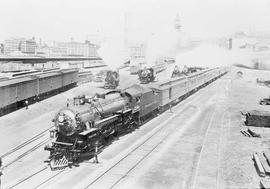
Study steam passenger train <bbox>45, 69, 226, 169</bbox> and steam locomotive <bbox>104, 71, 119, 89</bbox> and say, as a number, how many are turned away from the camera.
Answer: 0

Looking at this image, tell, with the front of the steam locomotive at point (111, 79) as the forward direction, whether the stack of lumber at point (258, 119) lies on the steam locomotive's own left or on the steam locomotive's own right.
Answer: on the steam locomotive's own left

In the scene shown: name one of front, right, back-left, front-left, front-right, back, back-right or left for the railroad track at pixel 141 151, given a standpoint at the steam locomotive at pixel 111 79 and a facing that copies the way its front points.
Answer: front-left

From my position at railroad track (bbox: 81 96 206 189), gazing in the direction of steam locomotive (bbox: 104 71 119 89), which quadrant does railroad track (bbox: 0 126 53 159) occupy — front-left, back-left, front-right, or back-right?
front-left

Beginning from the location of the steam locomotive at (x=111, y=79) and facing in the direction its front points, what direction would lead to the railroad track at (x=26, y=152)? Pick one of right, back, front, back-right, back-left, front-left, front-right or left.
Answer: front-left

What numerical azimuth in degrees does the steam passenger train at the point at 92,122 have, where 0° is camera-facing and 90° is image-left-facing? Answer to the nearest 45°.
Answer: approximately 45°

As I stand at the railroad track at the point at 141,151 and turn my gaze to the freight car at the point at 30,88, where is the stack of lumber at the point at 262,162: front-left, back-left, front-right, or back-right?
back-right

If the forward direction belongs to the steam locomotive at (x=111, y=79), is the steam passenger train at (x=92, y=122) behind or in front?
in front

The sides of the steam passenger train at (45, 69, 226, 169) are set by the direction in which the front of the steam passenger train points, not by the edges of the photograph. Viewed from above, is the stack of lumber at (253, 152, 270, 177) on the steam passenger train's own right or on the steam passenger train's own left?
on the steam passenger train's own left

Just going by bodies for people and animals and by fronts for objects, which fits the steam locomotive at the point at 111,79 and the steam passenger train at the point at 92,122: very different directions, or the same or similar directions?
same or similar directions

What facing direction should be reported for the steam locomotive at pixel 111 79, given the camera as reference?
facing the viewer and to the left of the viewer

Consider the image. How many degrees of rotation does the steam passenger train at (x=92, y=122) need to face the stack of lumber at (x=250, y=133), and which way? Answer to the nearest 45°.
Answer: approximately 180°

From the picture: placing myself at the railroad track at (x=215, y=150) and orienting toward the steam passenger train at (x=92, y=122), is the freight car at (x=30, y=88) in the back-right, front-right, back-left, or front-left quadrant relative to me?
front-right

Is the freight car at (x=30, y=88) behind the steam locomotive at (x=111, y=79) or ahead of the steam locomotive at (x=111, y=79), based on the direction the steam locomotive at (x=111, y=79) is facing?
ahead

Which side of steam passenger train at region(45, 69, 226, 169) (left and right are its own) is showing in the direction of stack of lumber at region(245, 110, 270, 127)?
left

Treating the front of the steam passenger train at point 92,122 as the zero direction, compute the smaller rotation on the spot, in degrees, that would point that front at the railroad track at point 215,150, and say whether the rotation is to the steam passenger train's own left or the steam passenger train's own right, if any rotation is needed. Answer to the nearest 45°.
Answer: approximately 135° to the steam passenger train's own left

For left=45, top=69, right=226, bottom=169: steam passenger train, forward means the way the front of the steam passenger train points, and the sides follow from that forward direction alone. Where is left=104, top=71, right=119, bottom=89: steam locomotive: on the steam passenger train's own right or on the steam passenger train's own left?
on the steam passenger train's own right
